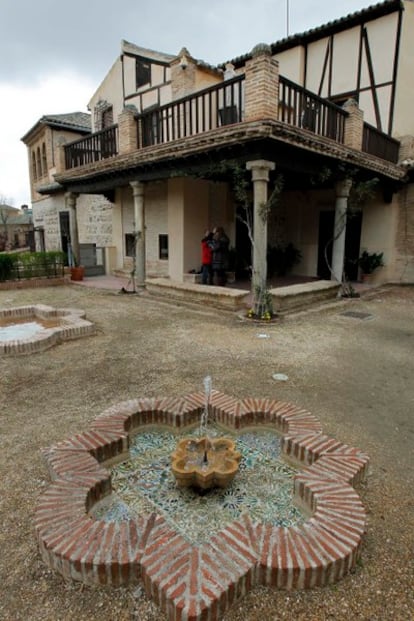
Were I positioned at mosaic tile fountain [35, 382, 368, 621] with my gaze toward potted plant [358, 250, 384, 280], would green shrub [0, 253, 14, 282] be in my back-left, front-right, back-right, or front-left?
front-left

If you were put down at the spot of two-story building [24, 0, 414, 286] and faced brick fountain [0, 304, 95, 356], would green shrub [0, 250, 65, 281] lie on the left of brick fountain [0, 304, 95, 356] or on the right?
right

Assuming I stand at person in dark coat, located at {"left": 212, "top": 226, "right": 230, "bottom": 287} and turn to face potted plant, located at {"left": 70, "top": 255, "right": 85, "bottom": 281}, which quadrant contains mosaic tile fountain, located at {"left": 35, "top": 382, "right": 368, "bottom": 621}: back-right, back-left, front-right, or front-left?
back-left

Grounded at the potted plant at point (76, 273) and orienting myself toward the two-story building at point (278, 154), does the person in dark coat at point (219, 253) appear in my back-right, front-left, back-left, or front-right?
front-right

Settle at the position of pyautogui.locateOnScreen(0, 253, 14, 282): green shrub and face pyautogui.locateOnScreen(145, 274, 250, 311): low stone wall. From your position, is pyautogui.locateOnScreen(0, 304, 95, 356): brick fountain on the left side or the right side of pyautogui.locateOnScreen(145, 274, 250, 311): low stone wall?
right

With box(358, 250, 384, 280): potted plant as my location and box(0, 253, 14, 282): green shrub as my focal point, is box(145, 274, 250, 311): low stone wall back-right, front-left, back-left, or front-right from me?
front-left

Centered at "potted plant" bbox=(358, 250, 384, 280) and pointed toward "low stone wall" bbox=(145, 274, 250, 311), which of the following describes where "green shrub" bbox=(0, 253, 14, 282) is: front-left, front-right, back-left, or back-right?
front-right
